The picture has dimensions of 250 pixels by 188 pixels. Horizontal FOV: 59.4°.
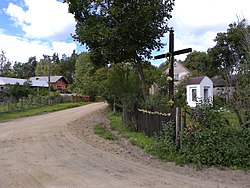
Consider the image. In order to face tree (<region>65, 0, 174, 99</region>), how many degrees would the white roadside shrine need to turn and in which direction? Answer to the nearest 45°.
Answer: approximately 135° to its right

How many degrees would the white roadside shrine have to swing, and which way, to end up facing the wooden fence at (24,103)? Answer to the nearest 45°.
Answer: approximately 135° to its right

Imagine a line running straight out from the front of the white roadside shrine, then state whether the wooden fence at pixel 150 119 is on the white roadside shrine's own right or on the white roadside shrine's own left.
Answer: on the white roadside shrine's own right

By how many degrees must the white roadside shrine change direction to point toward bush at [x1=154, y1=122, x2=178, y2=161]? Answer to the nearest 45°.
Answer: approximately 45° to its right

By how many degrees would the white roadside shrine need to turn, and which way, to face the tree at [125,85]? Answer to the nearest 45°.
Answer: approximately 45° to its right
